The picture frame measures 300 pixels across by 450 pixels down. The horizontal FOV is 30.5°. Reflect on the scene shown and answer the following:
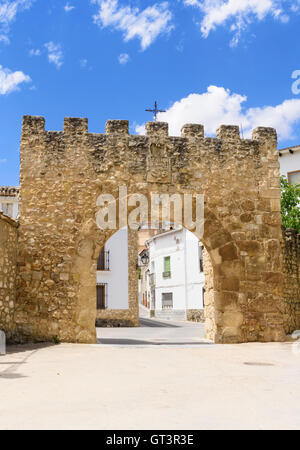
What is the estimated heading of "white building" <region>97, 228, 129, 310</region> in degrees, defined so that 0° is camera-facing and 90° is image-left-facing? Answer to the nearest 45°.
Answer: approximately 0°

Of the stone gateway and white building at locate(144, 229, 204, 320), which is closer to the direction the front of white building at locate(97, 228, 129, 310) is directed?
the stone gateway

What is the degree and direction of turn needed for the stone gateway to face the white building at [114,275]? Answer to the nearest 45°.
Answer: approximately 180°

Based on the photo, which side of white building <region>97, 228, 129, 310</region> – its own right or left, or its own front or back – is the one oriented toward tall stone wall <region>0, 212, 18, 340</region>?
front

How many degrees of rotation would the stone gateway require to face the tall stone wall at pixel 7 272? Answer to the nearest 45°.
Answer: approximately 90° to its right

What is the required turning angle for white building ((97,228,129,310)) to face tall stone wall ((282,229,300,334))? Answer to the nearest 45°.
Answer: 0° — it already faces it

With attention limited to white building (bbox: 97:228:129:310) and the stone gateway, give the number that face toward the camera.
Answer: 2

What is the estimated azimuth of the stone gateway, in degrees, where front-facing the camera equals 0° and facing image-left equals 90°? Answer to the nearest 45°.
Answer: approximately 0°

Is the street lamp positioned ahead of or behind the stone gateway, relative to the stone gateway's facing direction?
behind
